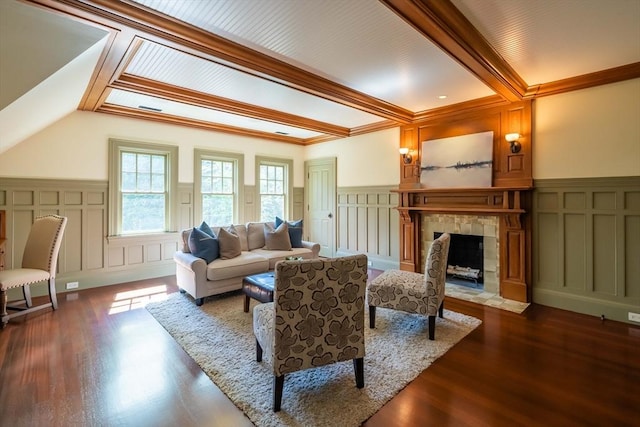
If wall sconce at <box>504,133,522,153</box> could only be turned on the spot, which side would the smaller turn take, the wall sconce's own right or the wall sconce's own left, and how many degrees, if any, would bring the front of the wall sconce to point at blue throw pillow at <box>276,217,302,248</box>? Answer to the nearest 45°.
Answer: approximately 45° to the wall sconce's own right

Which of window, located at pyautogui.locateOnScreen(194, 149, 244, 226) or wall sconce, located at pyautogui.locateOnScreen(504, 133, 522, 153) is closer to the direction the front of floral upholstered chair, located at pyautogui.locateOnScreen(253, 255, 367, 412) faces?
the window

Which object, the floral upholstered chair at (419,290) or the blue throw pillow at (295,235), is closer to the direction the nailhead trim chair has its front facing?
the floral upholstered chair

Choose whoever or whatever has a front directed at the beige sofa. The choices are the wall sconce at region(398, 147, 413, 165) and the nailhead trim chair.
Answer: the wall sconce

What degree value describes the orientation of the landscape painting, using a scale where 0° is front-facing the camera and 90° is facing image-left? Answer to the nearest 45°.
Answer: approximately 45°

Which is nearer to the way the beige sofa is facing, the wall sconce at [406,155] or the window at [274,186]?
the wall sconce
